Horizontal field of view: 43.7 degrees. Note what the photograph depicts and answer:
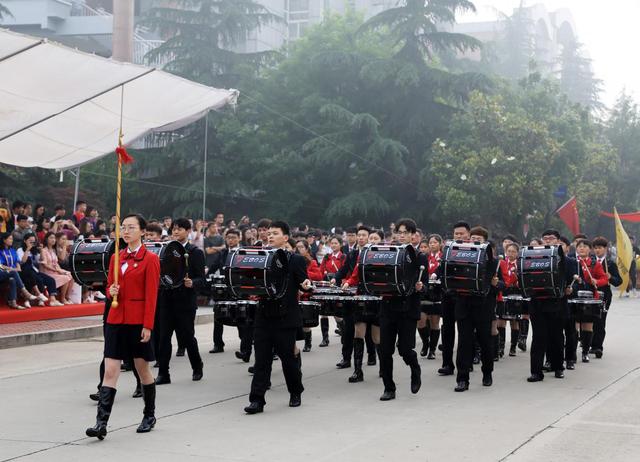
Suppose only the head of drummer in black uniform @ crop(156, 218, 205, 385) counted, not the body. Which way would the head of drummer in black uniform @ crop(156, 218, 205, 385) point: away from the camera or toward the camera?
toward the camera

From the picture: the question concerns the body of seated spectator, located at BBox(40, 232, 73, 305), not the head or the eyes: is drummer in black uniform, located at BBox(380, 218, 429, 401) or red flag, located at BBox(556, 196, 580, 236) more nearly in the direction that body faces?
the drummer in black uniform

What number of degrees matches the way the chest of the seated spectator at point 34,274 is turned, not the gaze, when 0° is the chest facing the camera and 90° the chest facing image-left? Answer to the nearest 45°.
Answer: approximately 315°

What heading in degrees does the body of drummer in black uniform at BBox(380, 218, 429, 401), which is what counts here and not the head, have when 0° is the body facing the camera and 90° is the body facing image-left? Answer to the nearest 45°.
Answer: approximately 45°

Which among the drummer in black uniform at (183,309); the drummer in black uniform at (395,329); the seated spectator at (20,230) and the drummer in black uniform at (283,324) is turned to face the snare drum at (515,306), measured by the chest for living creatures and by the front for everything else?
the seated spectator

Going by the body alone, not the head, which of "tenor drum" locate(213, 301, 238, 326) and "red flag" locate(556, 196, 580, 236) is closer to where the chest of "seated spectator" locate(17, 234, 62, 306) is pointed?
the tenor drum

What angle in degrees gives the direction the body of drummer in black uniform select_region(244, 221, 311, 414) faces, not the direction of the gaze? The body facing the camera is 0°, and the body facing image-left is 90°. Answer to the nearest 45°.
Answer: approximately 45°

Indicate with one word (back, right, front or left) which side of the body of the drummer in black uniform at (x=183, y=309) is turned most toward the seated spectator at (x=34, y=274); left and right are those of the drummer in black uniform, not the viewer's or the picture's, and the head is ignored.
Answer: right

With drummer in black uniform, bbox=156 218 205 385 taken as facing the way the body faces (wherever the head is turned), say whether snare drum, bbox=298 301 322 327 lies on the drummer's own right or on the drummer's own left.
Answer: on the drummer's own left

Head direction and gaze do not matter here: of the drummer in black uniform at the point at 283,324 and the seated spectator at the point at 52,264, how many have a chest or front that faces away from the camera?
0

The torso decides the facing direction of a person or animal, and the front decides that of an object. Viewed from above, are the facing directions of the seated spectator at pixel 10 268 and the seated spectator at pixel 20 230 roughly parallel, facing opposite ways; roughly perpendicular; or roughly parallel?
roughly parallel

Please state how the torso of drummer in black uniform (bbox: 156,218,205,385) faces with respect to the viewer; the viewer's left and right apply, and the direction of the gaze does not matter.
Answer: facing the viewer and to the left of the viewer

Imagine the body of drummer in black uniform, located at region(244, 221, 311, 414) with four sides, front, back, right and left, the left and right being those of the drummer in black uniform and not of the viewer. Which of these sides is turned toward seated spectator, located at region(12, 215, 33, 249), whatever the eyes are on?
right
